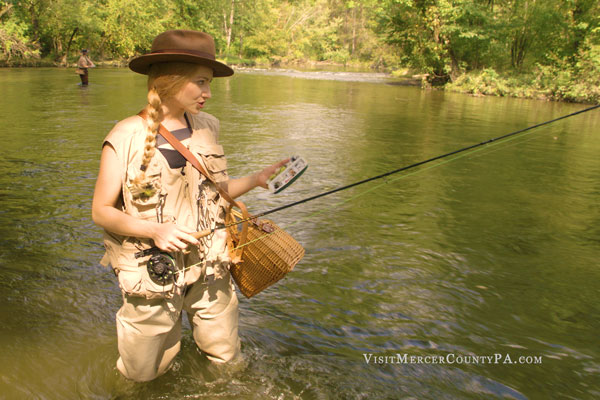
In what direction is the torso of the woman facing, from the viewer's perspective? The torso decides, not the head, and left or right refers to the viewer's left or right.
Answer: facing the viewer and to the right of the viewer

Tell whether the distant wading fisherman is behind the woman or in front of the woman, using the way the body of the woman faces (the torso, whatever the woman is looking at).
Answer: behind
